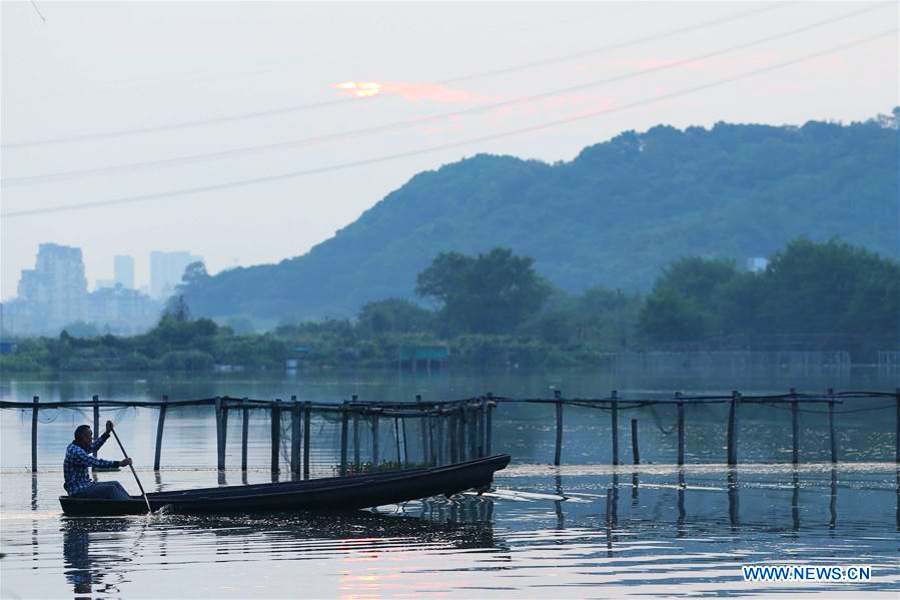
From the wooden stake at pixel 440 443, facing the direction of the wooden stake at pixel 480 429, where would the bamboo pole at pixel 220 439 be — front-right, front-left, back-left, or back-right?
back-left

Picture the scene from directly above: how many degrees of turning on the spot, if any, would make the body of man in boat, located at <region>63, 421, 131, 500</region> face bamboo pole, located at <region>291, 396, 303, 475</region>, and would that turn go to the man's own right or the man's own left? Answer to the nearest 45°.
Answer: approximately 45° to the man's own left

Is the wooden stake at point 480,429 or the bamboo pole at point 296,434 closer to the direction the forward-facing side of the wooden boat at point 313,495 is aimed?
the wooden stake

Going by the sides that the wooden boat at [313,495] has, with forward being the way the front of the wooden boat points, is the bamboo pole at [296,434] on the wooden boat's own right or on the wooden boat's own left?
on the wooden boat's own left

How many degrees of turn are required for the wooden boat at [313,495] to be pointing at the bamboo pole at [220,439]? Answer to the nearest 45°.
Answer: approximately 90° to its left

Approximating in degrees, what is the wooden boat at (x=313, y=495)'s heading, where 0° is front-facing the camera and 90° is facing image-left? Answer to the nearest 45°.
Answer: approximately 270°

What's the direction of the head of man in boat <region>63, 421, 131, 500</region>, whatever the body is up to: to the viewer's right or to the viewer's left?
to the viewer's right

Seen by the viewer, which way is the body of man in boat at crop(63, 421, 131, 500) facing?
to the viewer's right

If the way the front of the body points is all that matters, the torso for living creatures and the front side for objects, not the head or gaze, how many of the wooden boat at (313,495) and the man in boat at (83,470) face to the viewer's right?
2

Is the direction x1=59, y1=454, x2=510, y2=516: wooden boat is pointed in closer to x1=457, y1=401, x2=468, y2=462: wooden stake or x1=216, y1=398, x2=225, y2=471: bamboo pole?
the wooden stake
